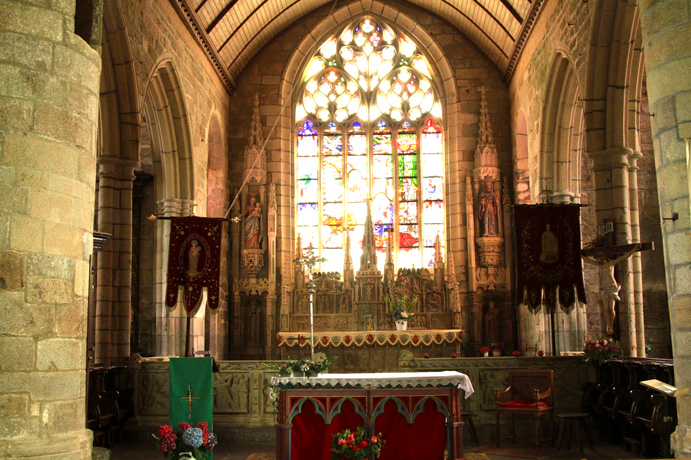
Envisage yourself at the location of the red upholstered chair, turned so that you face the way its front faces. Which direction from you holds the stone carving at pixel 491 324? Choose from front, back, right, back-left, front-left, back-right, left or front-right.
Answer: back-right

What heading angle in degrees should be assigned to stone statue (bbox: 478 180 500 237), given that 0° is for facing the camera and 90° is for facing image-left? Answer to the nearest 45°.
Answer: approximately 0°

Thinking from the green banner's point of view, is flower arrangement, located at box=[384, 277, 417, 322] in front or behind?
behind

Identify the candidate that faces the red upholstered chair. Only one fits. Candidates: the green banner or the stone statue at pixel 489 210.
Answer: the stone statue

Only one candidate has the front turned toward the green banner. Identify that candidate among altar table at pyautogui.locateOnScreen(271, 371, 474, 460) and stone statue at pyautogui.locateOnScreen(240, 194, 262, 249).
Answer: the stone statue

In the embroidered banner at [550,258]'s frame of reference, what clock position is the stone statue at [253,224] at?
The stone statue is roughly at 4 o'clock from the embroidered banner.

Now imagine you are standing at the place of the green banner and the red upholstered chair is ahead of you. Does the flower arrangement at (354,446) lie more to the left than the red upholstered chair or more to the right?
right

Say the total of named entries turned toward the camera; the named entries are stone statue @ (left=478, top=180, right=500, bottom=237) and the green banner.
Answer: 2

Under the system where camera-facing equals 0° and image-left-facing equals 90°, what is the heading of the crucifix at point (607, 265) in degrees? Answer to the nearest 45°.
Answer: approximately 45°
